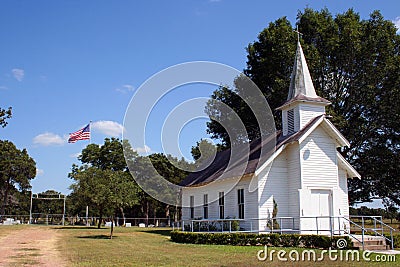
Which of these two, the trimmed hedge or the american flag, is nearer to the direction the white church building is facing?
the trimmed hedge

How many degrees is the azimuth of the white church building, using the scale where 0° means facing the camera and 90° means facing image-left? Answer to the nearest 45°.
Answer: approximately 315°

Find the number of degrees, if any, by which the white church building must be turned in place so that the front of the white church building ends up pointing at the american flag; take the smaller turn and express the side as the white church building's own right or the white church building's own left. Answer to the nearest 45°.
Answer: approximately 180°
